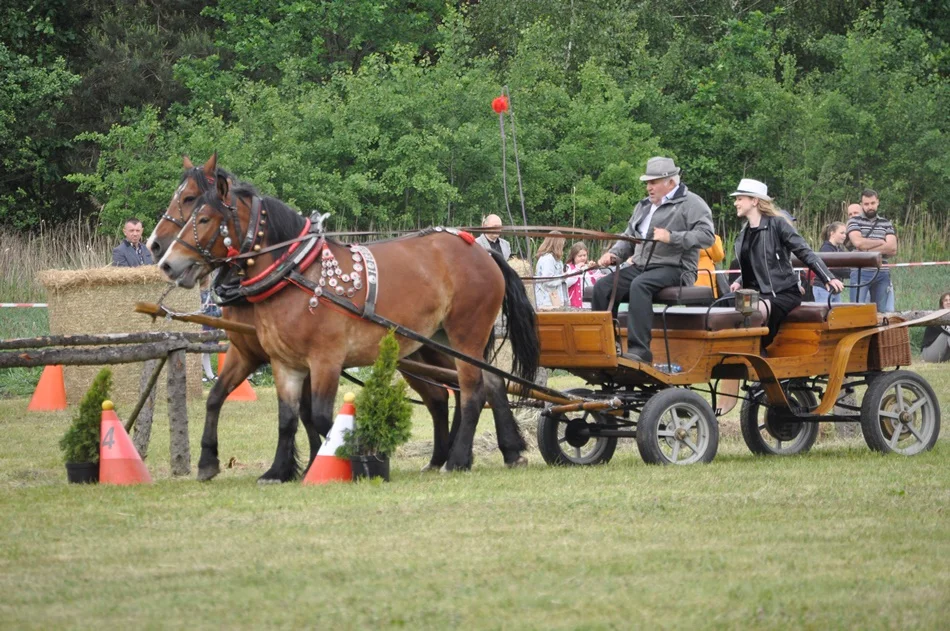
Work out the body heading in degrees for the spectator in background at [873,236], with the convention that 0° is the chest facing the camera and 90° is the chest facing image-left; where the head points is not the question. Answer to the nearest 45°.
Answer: approximately 0°

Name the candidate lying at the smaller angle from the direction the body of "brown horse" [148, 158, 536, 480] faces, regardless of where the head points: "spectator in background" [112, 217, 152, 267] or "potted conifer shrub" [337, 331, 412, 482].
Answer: the spectator in background

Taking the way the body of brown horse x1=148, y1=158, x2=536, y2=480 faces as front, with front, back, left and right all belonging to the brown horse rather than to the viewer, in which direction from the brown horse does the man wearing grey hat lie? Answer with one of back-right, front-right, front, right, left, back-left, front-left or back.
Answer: back

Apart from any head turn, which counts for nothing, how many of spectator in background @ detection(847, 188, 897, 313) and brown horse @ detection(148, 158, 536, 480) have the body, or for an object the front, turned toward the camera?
1

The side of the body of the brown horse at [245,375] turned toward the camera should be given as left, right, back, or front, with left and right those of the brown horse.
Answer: left

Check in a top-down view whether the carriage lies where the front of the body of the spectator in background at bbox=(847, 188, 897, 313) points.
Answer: yes

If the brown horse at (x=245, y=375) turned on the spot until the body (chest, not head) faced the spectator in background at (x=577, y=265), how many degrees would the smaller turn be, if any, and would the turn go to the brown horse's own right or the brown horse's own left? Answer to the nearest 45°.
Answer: approximately 135° to the brown horse's own right

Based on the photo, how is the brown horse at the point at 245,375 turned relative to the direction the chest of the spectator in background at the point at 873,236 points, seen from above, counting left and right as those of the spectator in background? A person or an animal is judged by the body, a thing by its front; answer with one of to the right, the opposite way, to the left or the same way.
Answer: to the right

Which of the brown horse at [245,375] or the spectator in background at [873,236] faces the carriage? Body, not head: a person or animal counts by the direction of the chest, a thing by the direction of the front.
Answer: the spectator in background

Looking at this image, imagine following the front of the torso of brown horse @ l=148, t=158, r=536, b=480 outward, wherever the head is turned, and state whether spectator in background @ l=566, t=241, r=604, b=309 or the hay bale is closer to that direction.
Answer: the hay bale

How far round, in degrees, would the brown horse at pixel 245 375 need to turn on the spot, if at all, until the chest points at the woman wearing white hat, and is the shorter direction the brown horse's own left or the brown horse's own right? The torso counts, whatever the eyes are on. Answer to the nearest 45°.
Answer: approximately 180°

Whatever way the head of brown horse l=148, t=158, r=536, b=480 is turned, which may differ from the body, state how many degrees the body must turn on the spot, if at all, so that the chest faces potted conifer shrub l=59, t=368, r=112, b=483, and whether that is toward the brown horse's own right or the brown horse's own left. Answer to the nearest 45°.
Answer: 0° — it already faces it
